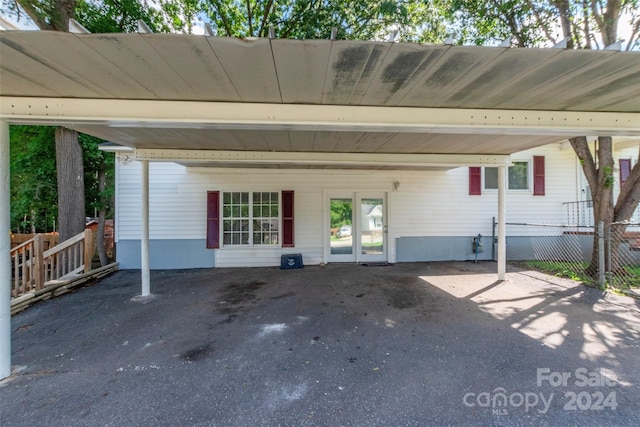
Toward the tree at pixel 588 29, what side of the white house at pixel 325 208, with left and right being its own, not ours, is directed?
left

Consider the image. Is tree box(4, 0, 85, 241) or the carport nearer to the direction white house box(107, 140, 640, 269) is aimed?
the carport

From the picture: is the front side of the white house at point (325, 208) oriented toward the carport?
yes

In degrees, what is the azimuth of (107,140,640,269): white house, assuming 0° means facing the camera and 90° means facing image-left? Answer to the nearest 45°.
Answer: approximately 0°

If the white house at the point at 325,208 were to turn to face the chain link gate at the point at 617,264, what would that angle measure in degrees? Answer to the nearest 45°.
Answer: approximately 90° to its left

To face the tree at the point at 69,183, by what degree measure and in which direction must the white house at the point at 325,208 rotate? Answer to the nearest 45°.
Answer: approximately 90° to its right

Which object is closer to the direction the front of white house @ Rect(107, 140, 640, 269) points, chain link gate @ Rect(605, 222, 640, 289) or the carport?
the carport
